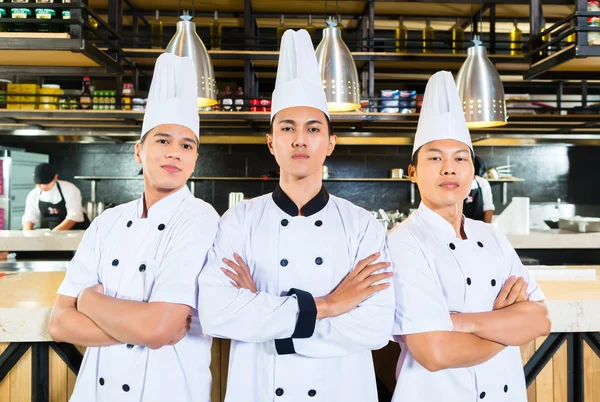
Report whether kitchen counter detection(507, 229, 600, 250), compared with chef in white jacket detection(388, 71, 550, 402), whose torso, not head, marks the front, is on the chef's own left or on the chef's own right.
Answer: on the chef's own left

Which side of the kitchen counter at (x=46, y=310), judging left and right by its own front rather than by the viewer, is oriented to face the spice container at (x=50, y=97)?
back

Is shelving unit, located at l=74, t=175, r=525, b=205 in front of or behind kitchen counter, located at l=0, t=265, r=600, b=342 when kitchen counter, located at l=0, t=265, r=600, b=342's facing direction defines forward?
behind

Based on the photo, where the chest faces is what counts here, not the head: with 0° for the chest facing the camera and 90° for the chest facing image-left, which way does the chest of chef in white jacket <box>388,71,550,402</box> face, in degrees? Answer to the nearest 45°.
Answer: approximately 315°

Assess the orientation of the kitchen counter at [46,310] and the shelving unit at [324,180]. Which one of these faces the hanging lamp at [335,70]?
the shelving unit

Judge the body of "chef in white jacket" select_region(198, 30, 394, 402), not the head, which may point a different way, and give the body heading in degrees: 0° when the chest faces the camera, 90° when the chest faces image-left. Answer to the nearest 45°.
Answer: approximately 0°

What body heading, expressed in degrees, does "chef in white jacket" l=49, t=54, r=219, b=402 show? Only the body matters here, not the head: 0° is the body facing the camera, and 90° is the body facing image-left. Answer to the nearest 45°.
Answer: approximately 45°

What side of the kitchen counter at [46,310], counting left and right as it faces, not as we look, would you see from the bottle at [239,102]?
back

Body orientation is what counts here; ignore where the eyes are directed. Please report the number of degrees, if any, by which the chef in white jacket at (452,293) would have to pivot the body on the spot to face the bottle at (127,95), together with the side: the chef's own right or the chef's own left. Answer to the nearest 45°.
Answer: approximately 180°

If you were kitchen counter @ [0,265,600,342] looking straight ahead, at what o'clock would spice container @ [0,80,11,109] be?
The spice container is roughly at 5 o'clock from the kitchen counter.

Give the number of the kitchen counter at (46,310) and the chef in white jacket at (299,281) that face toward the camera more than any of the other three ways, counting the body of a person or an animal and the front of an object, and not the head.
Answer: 2
